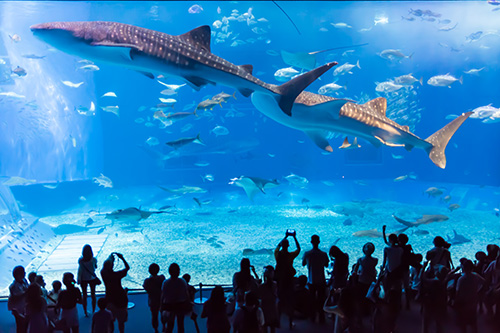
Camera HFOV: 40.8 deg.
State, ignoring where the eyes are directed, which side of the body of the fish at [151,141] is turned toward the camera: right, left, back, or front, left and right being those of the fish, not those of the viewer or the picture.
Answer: left

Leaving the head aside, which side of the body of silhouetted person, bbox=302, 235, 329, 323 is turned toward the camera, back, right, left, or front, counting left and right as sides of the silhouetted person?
back

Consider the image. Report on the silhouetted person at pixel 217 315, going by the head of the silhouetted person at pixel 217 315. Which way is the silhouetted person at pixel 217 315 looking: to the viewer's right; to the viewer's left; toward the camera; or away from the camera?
away from the camera

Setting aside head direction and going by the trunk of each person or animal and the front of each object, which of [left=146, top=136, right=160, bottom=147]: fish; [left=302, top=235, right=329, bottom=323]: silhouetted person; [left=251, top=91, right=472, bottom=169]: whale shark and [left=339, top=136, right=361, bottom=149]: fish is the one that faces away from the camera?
the silhouetted person

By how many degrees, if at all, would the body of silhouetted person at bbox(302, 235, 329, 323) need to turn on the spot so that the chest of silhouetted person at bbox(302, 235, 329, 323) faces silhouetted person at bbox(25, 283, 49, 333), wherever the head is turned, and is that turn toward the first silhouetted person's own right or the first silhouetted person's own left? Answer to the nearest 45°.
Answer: approximately 135° to the first silhouetted person's own left

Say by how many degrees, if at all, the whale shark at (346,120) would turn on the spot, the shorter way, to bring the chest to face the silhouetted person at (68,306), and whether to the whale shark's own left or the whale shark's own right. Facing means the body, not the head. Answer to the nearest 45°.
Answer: approximately 45° to the whale shark's own left

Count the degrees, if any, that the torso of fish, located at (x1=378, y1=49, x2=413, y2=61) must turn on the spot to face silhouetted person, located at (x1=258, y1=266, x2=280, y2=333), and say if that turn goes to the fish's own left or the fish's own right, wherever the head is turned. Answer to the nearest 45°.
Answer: approximately 90° to the fish's own left

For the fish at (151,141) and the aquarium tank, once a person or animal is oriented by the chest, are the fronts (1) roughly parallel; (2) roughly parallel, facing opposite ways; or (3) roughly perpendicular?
roughly perpendicular

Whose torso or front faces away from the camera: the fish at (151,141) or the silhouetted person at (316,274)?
the silhouetted person

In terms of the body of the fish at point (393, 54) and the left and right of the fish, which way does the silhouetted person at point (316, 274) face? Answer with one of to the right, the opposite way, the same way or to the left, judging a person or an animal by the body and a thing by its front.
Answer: to the right
